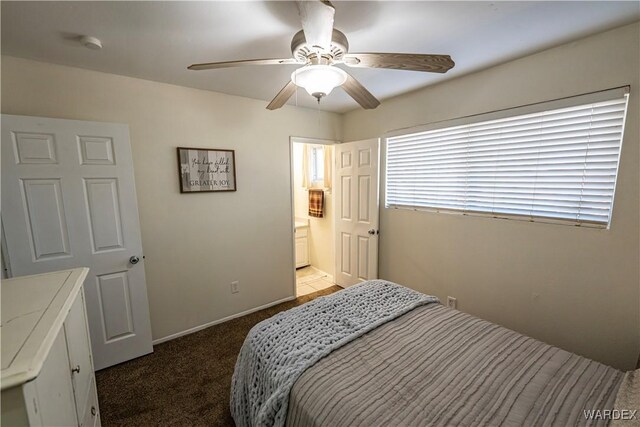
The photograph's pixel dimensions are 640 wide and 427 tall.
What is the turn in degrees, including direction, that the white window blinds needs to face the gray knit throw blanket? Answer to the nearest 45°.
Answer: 0° — it already faces it

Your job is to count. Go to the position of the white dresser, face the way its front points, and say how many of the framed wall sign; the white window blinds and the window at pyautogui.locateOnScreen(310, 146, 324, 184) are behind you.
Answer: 0

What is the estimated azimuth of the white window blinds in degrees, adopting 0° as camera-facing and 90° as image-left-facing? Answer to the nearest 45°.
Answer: approximately 45°

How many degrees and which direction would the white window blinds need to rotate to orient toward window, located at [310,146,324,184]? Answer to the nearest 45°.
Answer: approximately 45° to its right

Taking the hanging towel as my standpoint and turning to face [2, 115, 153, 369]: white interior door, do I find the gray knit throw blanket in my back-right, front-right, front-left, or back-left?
front-left

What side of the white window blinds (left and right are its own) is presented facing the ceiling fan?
front

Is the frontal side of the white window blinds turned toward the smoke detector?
yes

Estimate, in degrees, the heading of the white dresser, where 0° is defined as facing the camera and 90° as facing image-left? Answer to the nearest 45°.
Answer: approximately 270°

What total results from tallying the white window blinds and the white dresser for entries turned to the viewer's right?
1

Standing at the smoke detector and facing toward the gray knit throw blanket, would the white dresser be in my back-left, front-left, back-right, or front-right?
front-right

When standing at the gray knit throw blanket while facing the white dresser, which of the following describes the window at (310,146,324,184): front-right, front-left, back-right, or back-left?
back-right

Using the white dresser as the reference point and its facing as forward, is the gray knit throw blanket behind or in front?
in front
